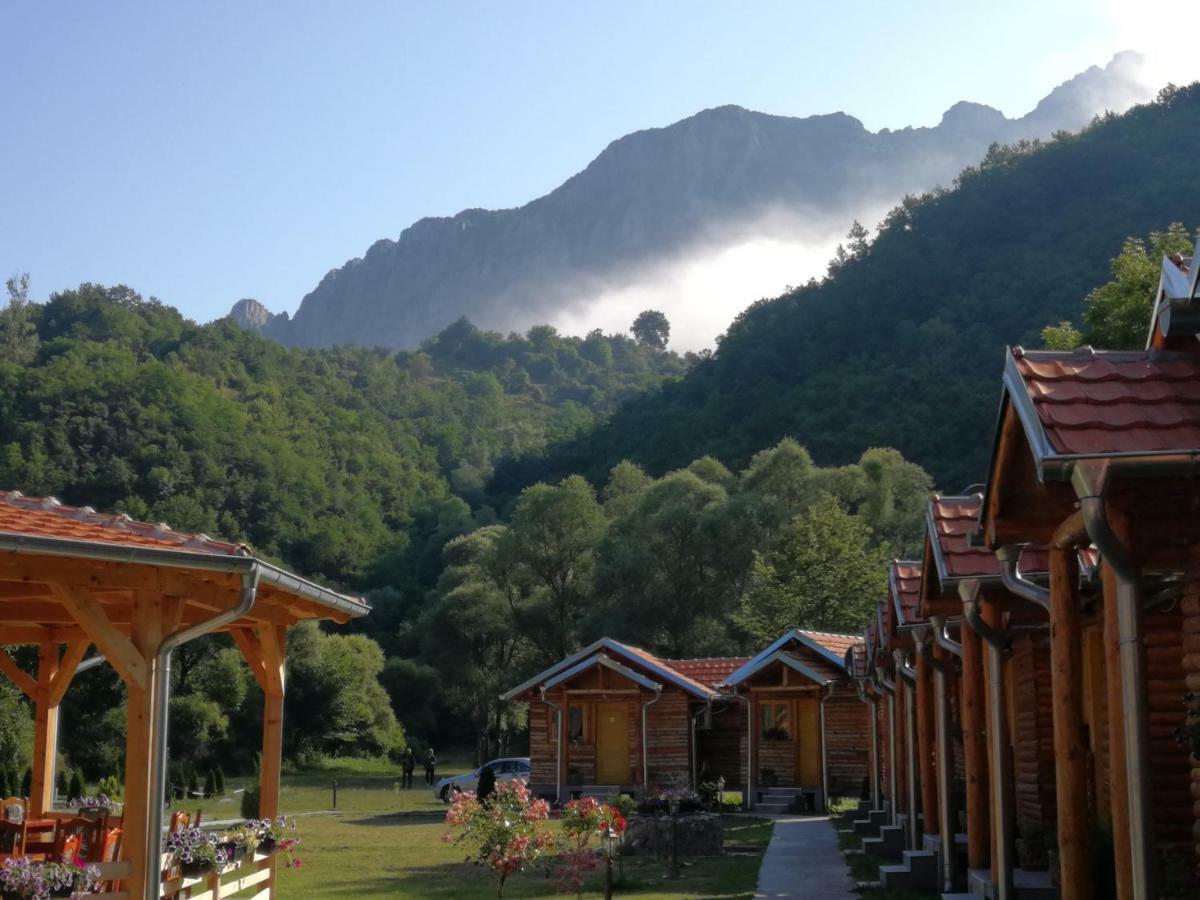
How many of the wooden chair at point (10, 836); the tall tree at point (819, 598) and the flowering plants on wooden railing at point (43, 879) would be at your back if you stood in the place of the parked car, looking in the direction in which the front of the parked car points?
1

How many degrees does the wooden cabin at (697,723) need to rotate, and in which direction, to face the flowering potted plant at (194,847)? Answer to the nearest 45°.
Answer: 0° — it already faces it

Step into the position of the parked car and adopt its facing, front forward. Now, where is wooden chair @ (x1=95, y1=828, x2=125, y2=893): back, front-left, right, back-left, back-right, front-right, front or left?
front-left

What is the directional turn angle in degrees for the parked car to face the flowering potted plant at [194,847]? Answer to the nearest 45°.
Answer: approximately 45° to its left

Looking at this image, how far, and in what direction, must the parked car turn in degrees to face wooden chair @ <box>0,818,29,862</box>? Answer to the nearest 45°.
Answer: approximately 45° to its left

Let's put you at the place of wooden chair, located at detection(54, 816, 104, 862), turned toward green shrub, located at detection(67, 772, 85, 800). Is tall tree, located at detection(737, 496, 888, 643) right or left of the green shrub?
right

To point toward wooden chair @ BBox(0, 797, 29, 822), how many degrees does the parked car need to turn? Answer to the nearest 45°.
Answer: approximately 45° to its left

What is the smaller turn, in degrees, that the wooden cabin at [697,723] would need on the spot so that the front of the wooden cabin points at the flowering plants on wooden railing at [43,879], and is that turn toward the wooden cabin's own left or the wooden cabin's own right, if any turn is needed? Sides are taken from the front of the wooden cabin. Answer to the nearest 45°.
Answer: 0° — it already faces it

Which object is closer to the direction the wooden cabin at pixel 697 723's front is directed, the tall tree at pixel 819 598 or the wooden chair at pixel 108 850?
the wooden chair

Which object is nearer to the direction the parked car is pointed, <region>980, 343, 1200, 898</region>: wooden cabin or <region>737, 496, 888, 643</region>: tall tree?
the wooden cabin

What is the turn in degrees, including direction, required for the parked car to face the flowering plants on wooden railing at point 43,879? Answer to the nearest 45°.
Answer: approximately 45° to its left

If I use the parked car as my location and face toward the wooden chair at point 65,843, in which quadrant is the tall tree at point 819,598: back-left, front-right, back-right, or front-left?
back-left

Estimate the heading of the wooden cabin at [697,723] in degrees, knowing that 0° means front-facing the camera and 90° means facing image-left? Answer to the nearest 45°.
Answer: approximately 0°

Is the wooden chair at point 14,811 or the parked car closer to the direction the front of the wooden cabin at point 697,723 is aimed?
the wooden chair

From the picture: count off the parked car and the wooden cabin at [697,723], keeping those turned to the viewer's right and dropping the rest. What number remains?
0

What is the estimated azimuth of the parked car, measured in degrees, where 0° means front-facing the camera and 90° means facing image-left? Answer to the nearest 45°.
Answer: approximately 45°
